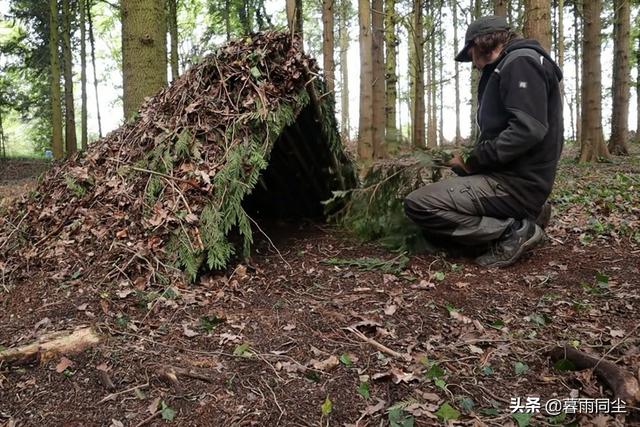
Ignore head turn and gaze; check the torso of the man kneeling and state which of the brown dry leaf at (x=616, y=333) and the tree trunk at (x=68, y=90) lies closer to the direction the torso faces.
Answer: the tree trunk

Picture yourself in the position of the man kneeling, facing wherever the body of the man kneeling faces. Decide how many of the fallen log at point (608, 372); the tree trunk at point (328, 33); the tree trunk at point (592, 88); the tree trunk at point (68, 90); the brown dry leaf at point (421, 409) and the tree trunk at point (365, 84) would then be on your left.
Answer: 2

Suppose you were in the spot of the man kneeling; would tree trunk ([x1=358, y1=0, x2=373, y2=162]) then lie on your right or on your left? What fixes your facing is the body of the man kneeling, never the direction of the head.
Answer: on your right

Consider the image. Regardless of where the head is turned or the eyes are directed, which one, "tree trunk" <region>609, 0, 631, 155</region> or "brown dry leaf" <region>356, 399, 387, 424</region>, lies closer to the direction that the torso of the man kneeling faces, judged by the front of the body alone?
the brown dry leaf

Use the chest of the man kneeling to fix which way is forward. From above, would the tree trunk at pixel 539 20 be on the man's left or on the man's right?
on the man's right

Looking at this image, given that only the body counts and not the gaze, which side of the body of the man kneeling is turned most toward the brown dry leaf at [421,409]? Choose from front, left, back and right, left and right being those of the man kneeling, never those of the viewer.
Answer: left

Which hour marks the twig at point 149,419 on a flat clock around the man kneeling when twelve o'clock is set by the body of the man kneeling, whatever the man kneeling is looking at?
The twig is roughly at 10 o'clock from the man kneeling.

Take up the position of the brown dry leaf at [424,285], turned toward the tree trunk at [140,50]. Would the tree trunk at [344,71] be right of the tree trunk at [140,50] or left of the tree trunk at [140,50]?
right

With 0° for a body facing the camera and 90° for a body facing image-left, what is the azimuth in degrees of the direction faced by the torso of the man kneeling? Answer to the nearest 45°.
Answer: approximately 90°

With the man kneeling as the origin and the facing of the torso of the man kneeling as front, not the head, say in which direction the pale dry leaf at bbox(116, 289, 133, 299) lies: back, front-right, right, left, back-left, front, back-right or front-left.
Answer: front-left

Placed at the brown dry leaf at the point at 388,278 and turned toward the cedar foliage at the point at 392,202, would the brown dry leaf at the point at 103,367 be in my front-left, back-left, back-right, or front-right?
back-left

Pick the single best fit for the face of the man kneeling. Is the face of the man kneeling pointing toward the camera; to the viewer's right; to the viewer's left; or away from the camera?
to the viewer's left

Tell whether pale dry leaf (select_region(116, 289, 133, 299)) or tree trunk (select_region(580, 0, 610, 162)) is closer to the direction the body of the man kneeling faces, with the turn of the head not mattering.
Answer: the pale dry leaf
